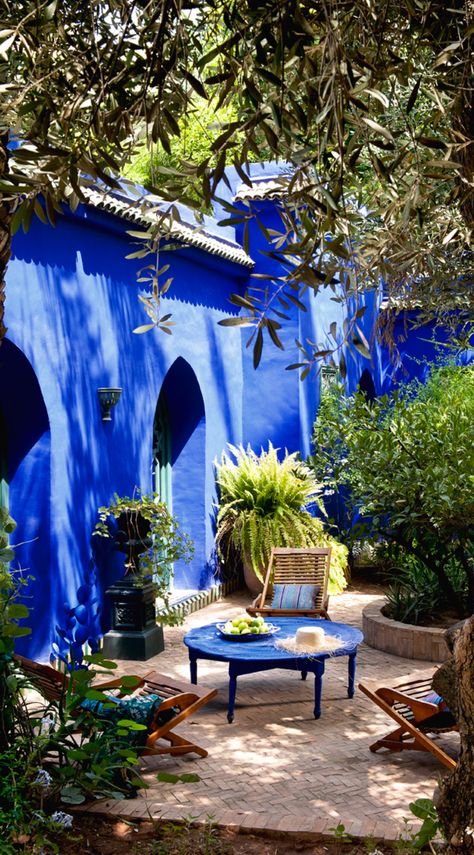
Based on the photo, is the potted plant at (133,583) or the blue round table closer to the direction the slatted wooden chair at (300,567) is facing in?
the blue round table

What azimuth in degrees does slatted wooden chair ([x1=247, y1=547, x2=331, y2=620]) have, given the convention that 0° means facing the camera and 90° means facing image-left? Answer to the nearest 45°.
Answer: approximately 0°

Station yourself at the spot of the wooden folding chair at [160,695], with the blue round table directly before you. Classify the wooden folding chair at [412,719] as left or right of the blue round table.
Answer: right

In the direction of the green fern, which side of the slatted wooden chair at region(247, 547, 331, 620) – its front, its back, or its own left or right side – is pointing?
back

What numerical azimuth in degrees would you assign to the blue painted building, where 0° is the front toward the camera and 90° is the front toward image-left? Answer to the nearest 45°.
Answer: approximately 315°

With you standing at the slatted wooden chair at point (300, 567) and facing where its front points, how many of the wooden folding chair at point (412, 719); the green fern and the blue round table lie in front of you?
2

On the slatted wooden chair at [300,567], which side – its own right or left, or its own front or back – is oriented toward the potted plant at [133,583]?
right
